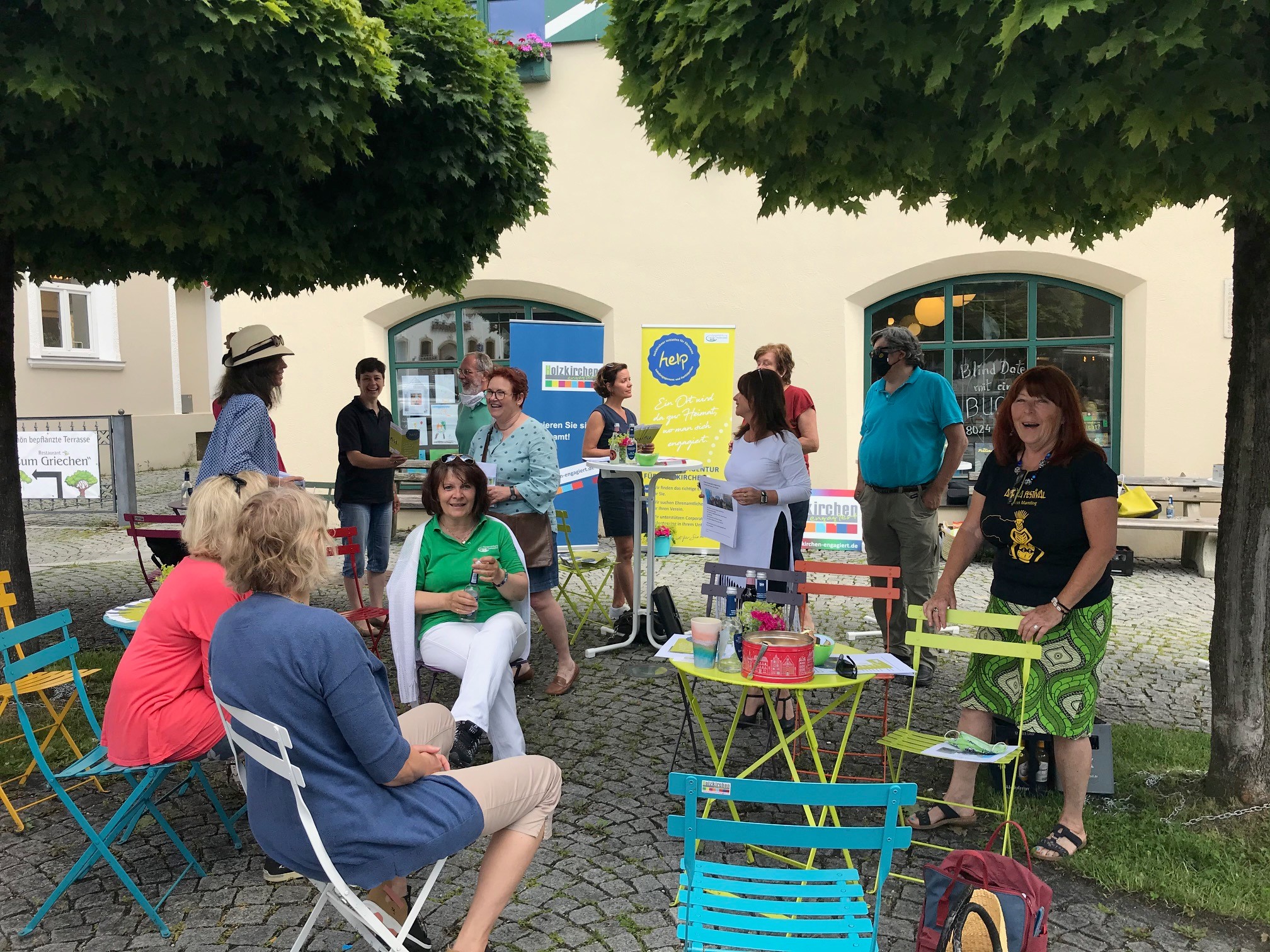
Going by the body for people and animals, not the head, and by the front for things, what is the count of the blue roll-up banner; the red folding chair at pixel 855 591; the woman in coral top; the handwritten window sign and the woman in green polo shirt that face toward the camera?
4

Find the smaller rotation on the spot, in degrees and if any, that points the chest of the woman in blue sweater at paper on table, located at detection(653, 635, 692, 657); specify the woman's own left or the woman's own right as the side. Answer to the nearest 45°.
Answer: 0° — they already face it

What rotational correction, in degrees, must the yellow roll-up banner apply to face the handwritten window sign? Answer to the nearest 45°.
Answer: approximately 90° to its left

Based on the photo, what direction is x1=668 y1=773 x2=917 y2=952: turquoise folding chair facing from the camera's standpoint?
away from the camera

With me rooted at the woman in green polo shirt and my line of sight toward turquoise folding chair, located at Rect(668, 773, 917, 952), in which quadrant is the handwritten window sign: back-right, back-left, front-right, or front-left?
back-left

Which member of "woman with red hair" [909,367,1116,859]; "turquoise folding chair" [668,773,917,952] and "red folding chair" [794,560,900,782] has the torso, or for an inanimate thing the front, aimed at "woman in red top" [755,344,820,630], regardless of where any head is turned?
the turquoise folding chair
